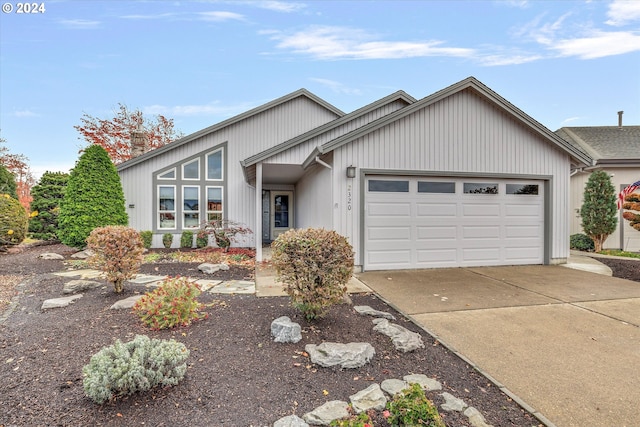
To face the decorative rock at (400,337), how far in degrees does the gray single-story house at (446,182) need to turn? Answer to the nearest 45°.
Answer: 0° — it already faces it

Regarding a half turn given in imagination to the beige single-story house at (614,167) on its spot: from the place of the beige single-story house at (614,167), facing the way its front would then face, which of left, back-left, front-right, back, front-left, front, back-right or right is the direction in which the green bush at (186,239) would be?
back-left

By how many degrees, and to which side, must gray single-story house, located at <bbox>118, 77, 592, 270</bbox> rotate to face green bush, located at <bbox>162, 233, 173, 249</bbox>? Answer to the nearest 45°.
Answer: approximately 90° to its right

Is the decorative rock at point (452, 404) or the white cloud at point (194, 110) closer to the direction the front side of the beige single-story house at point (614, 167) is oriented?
the decorative rock

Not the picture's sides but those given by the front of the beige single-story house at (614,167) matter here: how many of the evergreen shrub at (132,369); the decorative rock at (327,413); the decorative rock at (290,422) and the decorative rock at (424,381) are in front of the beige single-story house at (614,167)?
4

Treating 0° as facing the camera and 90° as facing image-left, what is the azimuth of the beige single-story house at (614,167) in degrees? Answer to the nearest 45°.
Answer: approximately 0°

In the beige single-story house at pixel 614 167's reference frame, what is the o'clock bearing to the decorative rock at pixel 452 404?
The decorative rock is roughly at 12 o'clock from the beige single-story house.

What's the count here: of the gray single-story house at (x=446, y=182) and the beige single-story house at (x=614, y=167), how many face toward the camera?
2

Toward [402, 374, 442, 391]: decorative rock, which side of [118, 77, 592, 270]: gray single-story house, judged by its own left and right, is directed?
front

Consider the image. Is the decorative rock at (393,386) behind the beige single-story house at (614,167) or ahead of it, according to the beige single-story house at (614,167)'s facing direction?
ahead

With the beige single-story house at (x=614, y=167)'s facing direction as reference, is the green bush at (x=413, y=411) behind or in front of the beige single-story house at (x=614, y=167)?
in front
